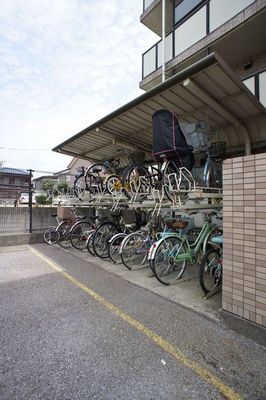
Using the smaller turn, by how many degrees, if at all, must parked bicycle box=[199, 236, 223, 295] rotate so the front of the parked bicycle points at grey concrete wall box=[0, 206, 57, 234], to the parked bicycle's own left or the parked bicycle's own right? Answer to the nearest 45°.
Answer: approximately 90° to the parked bicycle's own left

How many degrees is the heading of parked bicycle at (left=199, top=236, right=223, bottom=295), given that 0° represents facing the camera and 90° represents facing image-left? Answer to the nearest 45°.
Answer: approximately 225°

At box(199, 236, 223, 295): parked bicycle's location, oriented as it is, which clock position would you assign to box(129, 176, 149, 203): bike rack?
The bike rack is roughly at 9 o'clock from the parked bicycle.

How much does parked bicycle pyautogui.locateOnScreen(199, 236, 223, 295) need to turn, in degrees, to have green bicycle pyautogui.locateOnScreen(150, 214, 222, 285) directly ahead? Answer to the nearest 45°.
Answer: approximately 90° to its left

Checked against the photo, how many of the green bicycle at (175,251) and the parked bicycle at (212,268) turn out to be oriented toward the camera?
0

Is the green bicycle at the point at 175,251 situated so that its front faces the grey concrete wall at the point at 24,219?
no

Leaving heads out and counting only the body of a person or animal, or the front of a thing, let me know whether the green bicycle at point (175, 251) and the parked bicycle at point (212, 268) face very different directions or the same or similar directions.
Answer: same or similar directions

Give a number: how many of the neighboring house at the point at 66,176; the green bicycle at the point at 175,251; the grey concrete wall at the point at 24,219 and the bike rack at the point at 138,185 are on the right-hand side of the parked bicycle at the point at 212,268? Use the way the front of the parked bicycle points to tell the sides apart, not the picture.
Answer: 0

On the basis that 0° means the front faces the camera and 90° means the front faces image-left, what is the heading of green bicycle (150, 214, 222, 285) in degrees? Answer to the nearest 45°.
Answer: approximately 225°

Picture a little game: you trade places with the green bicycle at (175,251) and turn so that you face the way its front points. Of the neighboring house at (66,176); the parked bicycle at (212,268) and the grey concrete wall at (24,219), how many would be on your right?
1
